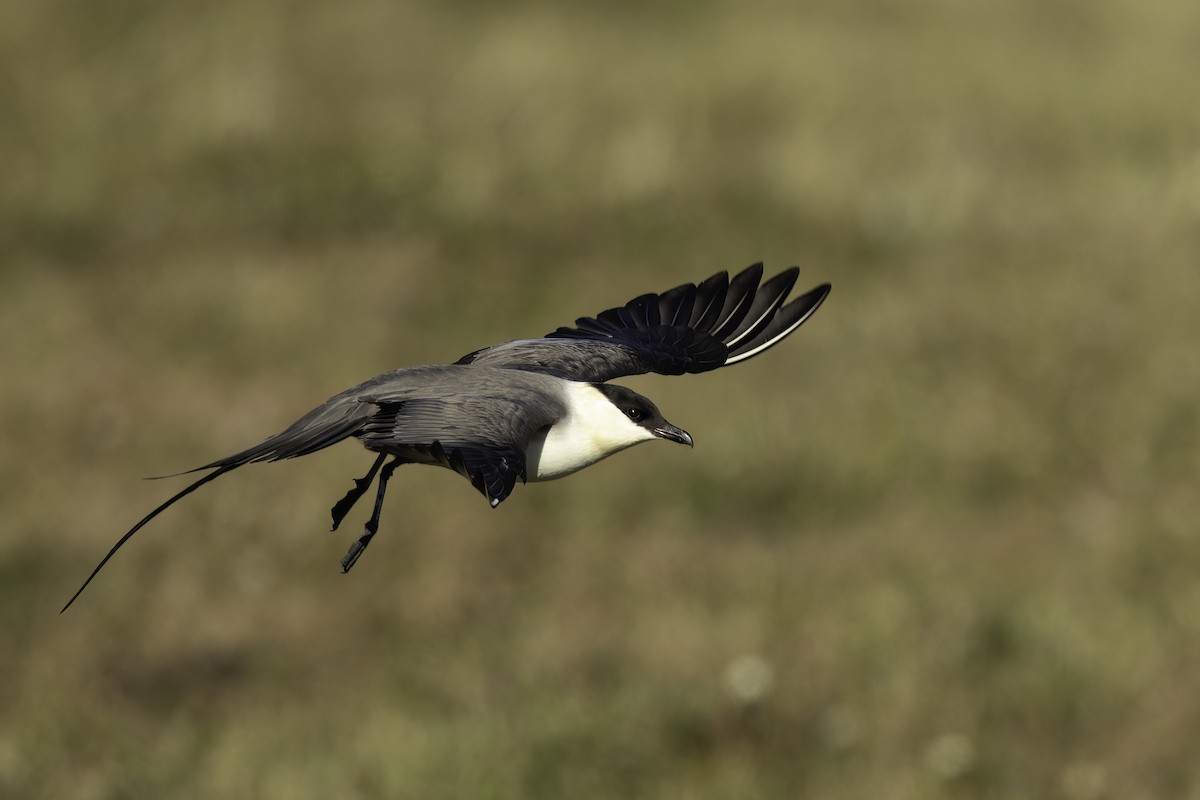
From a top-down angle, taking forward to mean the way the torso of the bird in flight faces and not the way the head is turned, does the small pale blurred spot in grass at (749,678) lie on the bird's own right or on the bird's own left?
on the bird's own left

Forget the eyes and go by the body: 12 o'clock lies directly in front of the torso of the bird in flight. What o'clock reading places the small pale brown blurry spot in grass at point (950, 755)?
The small pale brown blurry spot in grass is roughly at 10 o'clock from the bird in flight.

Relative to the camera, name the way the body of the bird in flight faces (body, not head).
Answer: to the viewer's right
